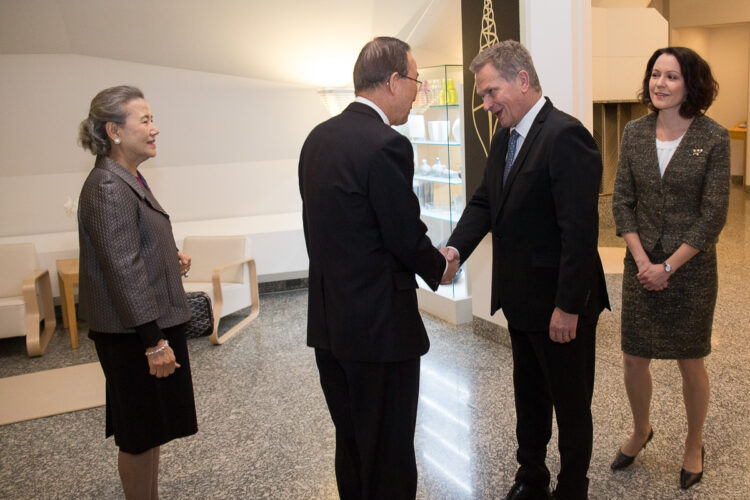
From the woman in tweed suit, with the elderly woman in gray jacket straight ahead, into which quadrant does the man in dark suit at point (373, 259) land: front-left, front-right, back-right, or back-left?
front-left

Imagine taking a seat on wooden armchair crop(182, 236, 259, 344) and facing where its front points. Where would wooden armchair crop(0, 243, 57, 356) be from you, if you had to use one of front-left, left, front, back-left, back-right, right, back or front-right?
front-right

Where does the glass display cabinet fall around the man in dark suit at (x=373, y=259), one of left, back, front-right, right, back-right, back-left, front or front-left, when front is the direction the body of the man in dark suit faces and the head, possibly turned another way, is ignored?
front-left

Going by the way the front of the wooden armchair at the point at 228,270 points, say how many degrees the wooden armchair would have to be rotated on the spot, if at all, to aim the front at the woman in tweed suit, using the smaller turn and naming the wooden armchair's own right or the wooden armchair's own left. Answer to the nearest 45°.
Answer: approximately 90° to the wooden armchair's own left

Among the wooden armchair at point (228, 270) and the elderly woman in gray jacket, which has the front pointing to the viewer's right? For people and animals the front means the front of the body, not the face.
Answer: the elderly woman in gray jacket

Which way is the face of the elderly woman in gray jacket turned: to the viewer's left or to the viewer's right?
to the viewer's right

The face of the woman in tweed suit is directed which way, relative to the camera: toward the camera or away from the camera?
toward the camera

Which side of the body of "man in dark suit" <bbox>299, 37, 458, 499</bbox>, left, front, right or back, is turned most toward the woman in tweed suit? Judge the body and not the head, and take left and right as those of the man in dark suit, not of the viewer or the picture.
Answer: front

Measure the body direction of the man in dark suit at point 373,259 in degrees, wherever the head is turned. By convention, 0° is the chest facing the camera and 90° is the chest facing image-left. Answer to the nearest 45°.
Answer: approximately 225°

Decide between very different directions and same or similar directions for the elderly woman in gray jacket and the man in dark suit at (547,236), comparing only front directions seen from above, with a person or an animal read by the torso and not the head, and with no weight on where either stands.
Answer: very different directions

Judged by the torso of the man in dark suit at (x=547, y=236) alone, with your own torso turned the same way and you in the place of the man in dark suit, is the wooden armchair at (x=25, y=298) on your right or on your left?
on your right

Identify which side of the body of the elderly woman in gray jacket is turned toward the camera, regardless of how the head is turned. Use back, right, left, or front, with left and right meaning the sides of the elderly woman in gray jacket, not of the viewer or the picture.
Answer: right

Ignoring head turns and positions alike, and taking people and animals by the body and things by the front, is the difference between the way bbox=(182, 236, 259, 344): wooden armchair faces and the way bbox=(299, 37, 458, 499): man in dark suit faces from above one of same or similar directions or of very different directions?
very different directions

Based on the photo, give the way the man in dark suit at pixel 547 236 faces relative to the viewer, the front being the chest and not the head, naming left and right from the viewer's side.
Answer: facing the viewer and to the left of the viewer
